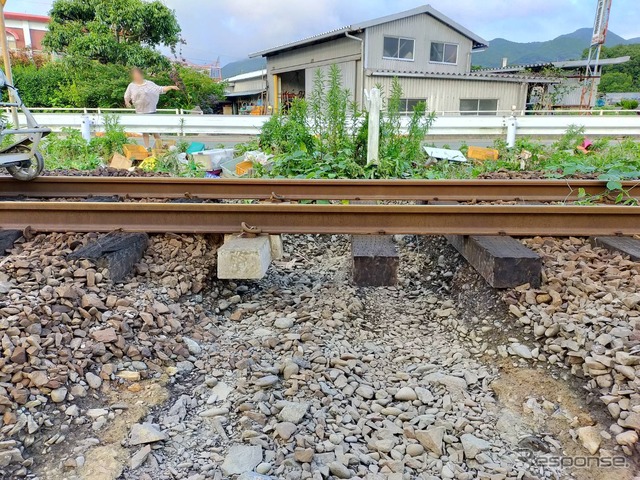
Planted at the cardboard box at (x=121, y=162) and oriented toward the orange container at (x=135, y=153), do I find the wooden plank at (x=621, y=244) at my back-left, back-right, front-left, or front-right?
back-right

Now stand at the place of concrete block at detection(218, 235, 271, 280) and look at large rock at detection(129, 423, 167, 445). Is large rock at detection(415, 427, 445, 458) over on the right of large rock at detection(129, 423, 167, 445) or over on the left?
left

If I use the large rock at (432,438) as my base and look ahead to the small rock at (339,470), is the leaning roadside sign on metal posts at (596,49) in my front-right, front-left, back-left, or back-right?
back-right
